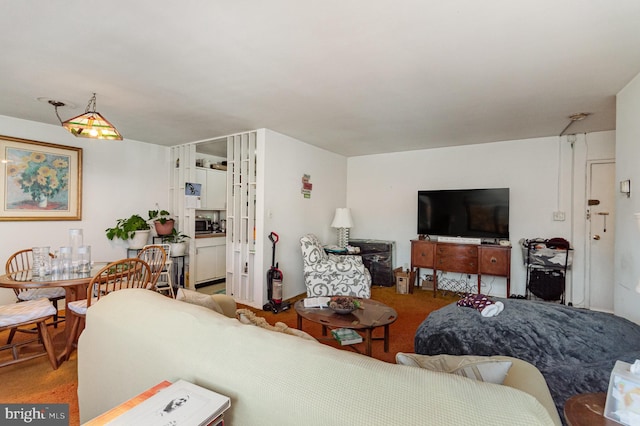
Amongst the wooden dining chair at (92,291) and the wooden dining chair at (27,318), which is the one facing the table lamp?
the wooden dining chair at (27,318)

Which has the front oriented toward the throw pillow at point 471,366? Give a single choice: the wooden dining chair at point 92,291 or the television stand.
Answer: the television stand

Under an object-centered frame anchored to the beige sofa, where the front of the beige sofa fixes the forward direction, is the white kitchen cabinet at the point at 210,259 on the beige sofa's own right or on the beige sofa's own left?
on the beige sofa's own left

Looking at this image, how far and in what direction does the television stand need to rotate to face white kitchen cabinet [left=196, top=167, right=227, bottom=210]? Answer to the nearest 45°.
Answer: approximately 90° to its right

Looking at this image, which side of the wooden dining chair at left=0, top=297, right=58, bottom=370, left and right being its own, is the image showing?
right

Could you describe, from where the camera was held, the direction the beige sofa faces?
facing away from the viewer and to the right of the viewer

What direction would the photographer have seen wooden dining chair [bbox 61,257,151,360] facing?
facing away from the viewer and to the left of the viewer

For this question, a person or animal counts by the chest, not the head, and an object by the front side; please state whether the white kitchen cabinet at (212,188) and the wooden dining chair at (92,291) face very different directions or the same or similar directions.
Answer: very different directions

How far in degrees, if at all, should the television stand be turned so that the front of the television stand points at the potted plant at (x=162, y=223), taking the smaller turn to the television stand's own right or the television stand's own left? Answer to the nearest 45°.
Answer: approximately 45° to the television stand's own right
